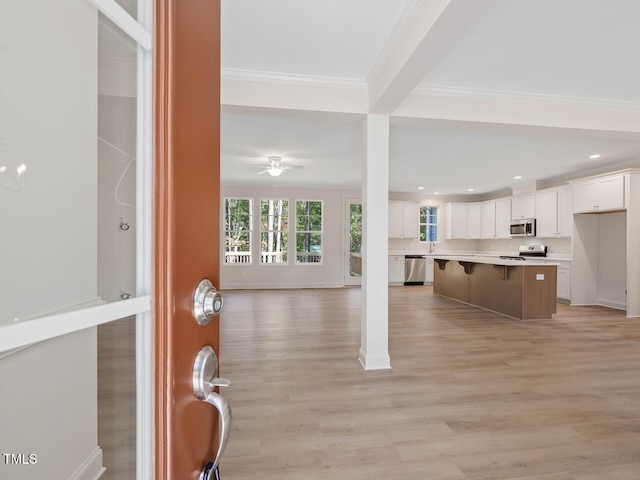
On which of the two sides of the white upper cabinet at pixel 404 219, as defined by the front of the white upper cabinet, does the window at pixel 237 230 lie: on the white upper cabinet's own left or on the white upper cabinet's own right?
on the white upper cabinet's own right

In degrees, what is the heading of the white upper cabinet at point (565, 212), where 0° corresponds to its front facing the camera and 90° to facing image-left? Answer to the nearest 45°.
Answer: approximately 45°

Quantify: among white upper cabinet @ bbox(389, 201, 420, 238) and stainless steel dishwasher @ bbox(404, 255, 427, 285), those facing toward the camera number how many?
2

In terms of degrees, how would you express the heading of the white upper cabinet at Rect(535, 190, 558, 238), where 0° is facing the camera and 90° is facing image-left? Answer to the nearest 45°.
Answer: approximately 45°

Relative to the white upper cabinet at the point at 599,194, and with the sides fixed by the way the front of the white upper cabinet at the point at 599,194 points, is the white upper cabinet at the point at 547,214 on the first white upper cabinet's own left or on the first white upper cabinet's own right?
on the first white upper cabinet's own right

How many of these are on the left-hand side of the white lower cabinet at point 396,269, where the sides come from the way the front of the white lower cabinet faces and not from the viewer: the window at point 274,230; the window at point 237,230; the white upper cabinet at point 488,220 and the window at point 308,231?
1

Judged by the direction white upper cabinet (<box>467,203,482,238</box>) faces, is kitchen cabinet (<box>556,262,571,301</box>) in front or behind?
in front

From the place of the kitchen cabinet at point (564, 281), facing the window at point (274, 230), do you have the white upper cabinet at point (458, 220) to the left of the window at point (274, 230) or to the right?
right

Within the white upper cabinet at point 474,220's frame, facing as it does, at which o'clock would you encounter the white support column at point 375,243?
The white support column is roughly at 12 o'clock from the white upper cabinet.

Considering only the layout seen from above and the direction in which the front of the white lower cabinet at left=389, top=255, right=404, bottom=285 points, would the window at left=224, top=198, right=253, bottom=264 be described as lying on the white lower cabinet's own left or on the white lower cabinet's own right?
on the white lower cabinet's own right

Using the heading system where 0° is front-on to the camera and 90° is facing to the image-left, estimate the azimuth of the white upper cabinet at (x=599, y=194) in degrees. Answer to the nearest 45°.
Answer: approximately 45°

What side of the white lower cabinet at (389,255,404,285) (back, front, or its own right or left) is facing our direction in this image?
front

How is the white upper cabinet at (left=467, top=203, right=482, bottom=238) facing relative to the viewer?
toward the camera
